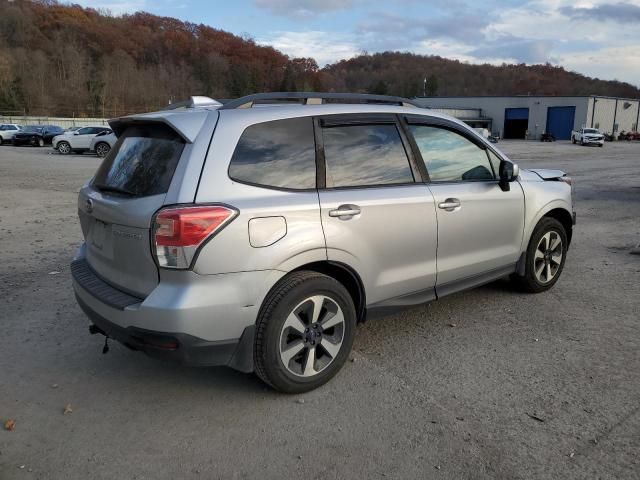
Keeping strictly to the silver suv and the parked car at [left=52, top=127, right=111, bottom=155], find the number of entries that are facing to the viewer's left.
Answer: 1

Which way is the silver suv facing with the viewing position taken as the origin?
facing away from the viewer and to the right of the viewer

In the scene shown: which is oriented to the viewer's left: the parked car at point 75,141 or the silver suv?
the parked car

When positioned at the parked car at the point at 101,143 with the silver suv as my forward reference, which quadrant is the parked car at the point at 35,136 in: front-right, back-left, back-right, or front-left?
back-right

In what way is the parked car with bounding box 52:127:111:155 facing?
to the viewer's left

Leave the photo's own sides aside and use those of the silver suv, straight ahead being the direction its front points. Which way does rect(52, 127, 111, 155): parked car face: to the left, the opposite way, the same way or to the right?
the opposite way
